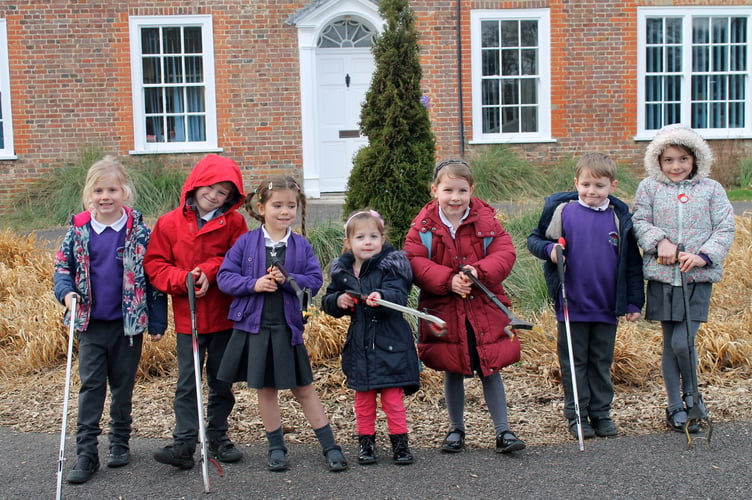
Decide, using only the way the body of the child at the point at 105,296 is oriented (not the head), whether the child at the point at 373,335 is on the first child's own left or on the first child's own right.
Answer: on the first child's own left

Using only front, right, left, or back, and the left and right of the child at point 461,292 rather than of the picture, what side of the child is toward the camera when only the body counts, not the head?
front

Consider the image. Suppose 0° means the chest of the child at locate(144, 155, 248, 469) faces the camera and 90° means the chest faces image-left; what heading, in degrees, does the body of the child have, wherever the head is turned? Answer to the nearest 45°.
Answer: approximately 0°

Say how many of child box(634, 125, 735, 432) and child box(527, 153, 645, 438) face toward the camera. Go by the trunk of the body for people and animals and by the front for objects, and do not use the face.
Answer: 2

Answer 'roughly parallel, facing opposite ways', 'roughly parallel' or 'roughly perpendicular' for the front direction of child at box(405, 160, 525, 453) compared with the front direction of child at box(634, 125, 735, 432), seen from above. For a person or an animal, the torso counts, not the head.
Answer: roughly parallel

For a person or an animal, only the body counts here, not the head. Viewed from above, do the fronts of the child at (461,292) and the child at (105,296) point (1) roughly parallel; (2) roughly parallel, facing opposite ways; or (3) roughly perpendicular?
roughly parallel

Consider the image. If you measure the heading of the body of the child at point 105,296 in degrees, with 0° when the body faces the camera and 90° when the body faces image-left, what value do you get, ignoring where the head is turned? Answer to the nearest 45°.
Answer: approximately 0°

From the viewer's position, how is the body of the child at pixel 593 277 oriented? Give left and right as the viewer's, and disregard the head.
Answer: facing the viewer

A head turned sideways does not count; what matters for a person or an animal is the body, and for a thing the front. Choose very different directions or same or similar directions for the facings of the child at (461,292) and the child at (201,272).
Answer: same or similar directions

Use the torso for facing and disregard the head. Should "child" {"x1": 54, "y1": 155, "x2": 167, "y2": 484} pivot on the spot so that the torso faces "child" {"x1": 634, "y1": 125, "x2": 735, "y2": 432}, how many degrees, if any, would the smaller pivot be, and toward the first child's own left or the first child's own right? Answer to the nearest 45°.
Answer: approximately 90° to the first child's own left
